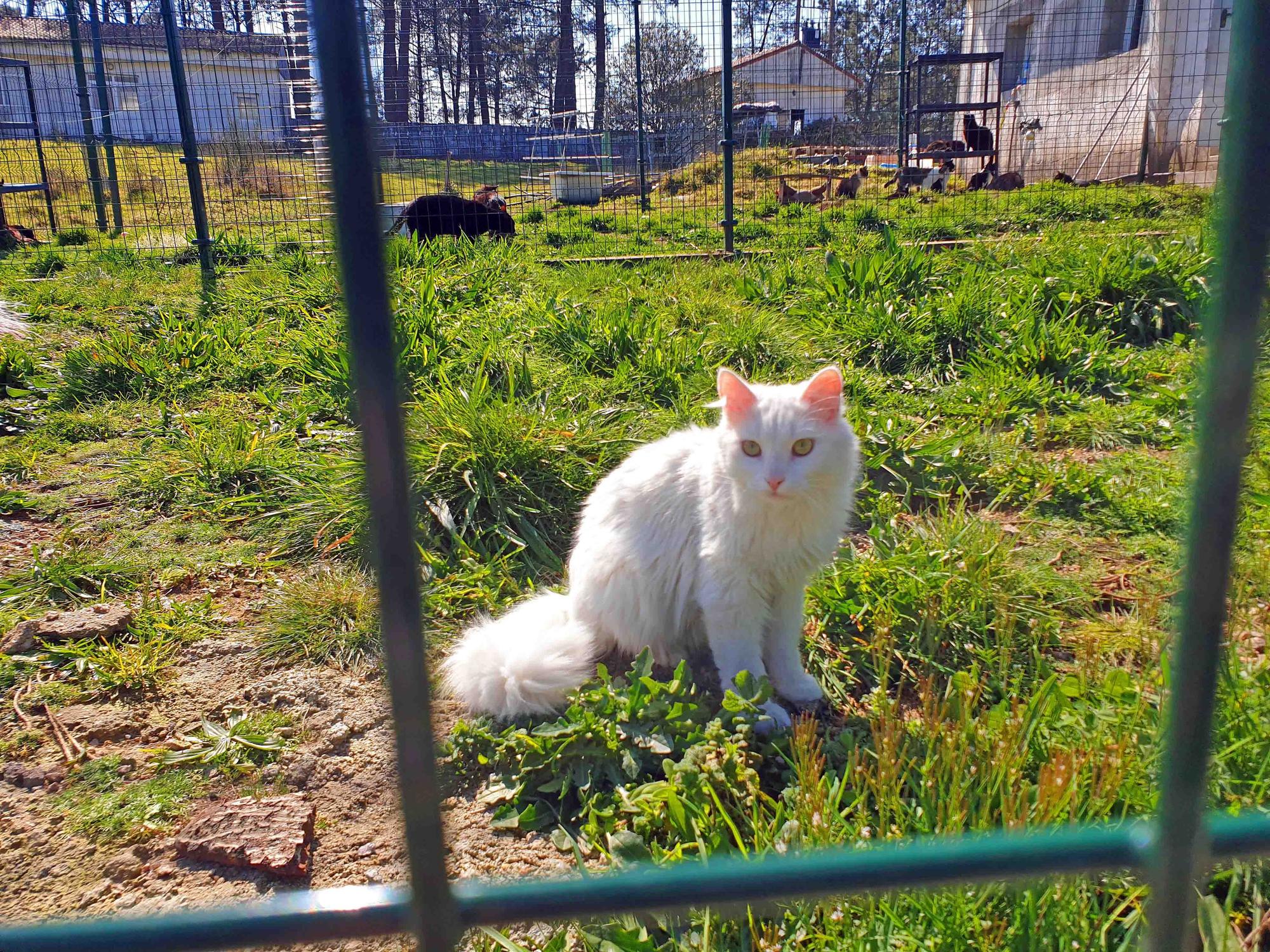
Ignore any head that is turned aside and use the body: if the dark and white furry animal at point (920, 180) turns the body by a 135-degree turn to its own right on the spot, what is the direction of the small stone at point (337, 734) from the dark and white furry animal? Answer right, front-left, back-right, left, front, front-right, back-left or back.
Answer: front-left

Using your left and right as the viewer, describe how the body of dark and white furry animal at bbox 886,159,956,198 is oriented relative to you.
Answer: facing to the right of the viewer

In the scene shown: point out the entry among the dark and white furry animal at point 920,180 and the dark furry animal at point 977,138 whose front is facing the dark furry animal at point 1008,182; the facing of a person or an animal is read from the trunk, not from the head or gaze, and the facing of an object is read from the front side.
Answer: the dark and white furry animal at point 920,180

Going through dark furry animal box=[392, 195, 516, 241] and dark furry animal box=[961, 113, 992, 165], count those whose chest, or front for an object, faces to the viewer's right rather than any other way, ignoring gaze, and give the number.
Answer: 1

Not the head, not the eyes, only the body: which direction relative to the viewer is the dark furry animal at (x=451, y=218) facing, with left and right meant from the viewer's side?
facing to the right of the viewer

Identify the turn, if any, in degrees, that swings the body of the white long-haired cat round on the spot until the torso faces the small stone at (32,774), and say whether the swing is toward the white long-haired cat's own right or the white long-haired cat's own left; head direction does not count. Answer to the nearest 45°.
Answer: approximately 135° to the white long-haired cat's own right

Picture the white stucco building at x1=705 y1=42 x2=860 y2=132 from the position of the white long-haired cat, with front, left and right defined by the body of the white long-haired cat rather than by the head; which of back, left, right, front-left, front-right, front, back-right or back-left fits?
back-left

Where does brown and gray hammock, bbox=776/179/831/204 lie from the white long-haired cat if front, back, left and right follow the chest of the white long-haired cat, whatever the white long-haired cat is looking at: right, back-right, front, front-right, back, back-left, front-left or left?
back-left

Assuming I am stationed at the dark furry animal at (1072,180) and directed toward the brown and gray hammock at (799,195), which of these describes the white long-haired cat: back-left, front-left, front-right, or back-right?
front-left
